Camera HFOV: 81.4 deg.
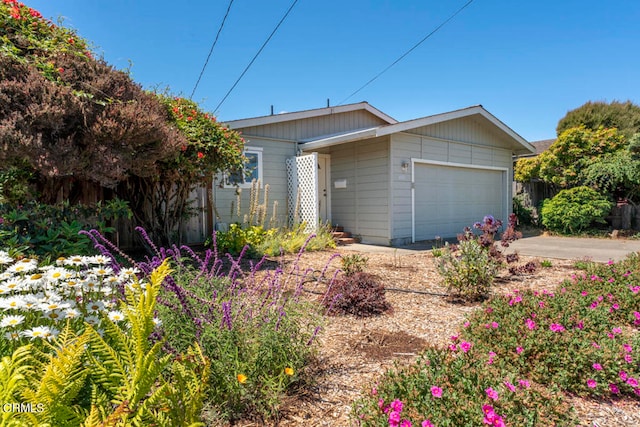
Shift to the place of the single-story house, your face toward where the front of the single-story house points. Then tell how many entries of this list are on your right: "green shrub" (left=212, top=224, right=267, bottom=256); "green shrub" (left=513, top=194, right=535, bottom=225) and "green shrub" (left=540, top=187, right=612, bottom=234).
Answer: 1

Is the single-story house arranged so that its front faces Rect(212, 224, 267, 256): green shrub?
no

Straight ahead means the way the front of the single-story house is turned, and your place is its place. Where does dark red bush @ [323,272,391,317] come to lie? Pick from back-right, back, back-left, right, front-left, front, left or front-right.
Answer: front-right

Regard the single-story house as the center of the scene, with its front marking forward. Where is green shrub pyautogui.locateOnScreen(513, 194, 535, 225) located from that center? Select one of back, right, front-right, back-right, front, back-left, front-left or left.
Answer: left

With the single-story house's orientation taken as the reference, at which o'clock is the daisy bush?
The daisy bush is roughly at 2 o'clock from the single-story house.

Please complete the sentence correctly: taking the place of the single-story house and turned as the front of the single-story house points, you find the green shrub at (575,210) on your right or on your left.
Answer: on your left

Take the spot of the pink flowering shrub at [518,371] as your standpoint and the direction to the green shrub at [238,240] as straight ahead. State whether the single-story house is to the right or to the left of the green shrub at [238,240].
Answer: right

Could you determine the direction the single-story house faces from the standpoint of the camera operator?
facing the viewer and to the right of the viewer

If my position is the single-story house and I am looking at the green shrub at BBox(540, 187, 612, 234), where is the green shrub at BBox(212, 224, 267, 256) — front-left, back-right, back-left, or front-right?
back-right

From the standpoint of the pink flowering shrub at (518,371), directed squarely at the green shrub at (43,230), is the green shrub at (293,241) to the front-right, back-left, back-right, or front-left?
front-right

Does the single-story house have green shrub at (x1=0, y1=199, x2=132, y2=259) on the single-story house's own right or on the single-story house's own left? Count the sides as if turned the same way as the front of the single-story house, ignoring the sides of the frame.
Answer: on the single-story house's own right

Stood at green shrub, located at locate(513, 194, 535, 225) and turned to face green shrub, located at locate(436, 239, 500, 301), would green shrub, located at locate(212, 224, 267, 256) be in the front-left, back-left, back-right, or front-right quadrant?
front-right
